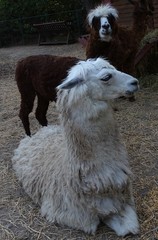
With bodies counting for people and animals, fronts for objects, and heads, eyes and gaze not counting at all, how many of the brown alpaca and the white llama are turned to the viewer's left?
0

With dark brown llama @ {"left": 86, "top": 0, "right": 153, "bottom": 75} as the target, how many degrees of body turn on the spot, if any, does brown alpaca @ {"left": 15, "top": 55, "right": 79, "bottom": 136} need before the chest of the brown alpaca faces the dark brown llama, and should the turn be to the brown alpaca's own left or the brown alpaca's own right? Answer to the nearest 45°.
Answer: approximately 45° to the brown alpaca's own left

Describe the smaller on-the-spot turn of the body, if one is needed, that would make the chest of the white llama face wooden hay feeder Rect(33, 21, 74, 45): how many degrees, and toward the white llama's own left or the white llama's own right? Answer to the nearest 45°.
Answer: approximately 135° to the white llama's own left

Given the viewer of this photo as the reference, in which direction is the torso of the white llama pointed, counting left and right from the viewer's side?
facing the viewer and to the right of the viewer

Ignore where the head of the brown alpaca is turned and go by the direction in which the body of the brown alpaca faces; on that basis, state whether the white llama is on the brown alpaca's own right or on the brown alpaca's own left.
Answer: on the brown alpaca's own right

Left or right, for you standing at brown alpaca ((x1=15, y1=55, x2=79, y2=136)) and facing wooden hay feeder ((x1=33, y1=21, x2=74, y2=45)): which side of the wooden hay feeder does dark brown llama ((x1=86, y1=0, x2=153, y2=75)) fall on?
right

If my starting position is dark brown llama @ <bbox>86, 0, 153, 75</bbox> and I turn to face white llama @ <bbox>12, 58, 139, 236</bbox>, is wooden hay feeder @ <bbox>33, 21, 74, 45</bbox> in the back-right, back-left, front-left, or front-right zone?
back-right

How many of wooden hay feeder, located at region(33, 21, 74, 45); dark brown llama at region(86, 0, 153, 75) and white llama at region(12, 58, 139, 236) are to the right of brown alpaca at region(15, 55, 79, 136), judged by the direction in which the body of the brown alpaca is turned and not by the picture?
1

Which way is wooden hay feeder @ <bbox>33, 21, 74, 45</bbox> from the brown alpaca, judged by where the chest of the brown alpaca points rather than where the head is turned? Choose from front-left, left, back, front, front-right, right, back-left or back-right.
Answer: left

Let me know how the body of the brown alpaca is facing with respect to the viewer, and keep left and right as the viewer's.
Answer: facing to the right of the viewer
